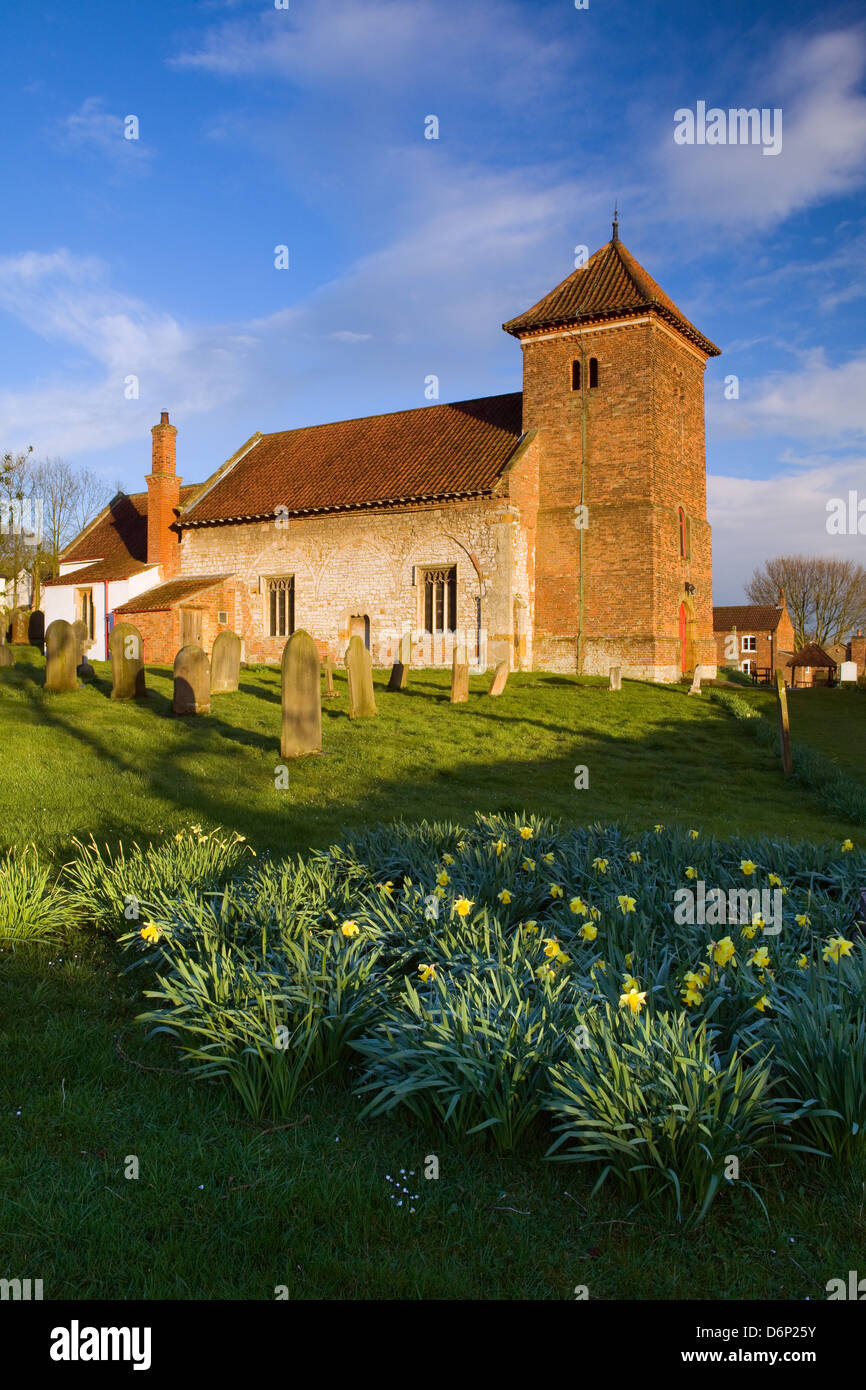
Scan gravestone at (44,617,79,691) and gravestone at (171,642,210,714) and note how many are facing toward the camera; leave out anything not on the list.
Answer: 2

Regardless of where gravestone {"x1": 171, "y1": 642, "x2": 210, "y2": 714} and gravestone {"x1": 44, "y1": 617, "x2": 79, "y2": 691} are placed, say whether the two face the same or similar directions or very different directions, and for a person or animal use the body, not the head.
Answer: same or similar directions

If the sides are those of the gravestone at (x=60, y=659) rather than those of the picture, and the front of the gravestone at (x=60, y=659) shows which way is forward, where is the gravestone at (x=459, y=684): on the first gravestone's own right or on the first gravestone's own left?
on the first gravestone's own left

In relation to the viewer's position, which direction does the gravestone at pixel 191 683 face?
facing the viewer

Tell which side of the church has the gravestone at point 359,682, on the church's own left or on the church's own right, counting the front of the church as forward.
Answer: on the church's own right

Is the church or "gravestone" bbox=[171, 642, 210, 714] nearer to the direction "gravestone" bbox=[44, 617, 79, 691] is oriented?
the gravestone

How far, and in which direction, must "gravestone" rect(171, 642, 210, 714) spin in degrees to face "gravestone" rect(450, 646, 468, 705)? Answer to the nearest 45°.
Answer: approximately 135° to its left

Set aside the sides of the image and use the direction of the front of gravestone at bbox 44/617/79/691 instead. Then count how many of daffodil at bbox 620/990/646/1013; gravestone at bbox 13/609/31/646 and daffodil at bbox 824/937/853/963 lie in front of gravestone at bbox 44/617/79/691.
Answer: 2

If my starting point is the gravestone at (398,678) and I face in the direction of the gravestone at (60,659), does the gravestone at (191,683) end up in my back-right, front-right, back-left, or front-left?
front-left
